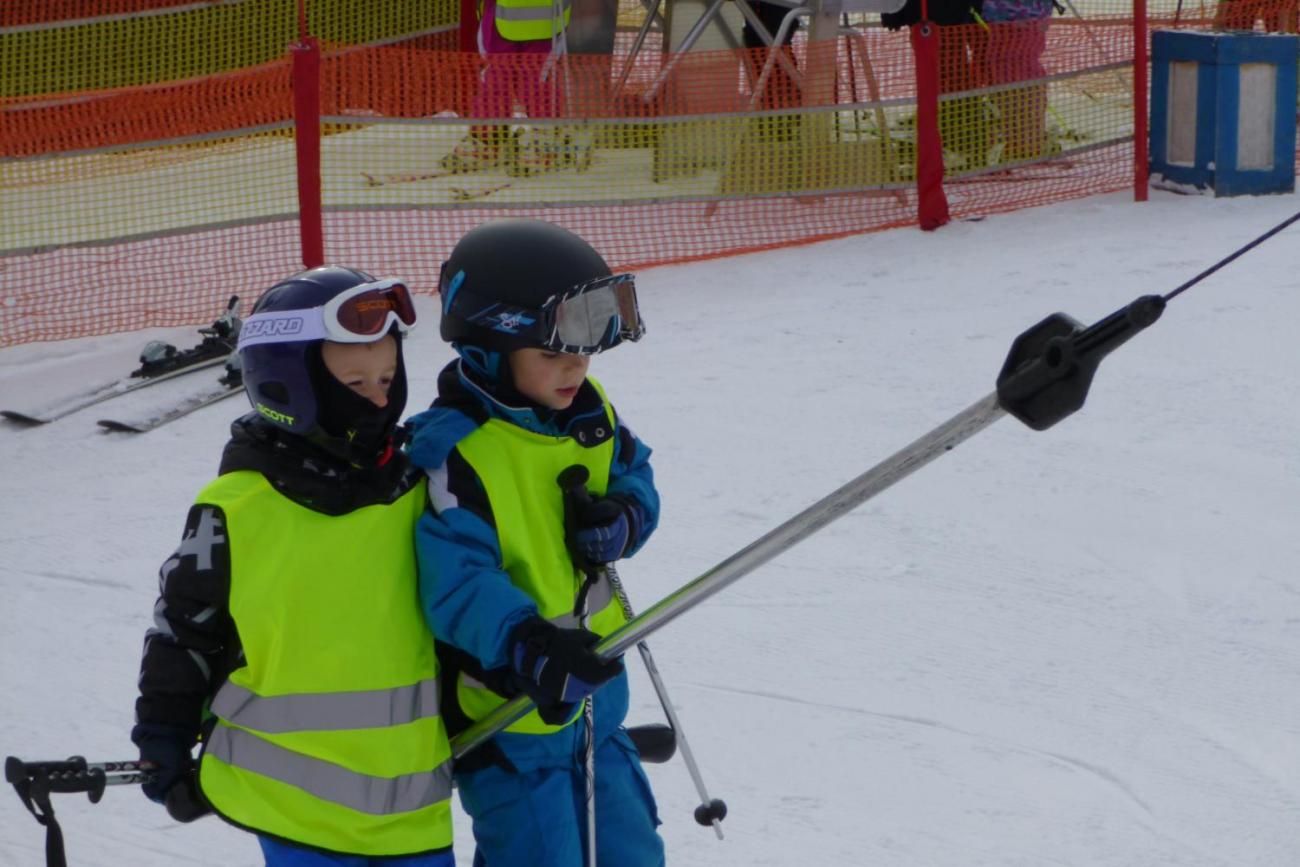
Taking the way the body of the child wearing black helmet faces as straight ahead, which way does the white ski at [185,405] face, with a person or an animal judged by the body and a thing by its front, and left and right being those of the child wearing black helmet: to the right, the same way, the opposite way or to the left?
to the right

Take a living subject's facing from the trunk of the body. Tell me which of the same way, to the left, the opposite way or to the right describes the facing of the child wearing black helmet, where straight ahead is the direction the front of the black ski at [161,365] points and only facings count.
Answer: to the left

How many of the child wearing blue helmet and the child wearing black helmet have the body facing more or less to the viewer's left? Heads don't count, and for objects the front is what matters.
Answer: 0

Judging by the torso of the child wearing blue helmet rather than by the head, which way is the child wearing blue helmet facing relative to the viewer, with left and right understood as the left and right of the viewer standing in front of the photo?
facing the viewer and to the right of the viewer

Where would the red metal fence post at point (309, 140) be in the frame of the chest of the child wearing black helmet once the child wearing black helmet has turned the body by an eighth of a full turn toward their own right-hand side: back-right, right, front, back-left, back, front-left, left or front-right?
back

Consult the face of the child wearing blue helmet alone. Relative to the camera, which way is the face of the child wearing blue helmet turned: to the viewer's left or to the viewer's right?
to the viewer's right

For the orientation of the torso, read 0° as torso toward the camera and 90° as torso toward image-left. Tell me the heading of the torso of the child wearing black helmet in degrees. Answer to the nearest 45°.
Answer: approximately 315°
